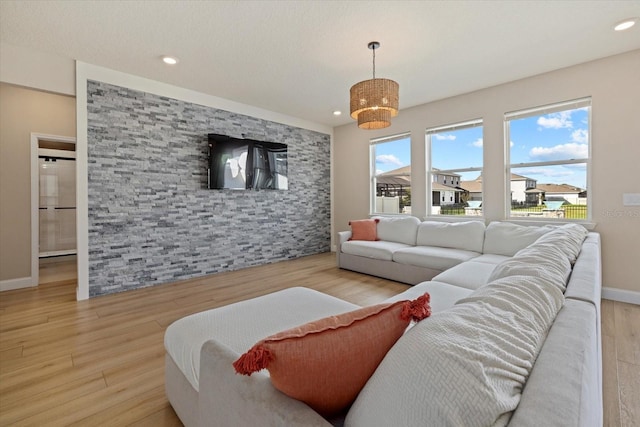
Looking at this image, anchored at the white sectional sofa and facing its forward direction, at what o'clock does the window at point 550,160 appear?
The window is roughly at 4 o'clock from the white sectional sofa.

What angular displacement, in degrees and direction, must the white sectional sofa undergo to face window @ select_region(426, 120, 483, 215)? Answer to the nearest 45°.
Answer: approximately 90° to its right

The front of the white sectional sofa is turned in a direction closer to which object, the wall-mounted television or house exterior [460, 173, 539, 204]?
the wall-mounted television

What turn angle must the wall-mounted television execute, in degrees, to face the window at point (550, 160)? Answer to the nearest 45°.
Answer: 0° — it already faces it

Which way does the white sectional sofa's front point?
to the viewer's left

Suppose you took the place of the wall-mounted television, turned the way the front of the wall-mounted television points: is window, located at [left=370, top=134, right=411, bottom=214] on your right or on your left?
on your left

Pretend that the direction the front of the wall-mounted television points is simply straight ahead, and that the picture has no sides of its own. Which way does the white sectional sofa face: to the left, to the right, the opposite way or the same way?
the opposite way

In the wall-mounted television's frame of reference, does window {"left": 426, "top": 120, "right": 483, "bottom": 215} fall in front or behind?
in front

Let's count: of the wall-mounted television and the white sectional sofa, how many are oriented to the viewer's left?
1

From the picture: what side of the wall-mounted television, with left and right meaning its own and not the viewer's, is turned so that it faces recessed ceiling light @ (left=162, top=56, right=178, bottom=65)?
right

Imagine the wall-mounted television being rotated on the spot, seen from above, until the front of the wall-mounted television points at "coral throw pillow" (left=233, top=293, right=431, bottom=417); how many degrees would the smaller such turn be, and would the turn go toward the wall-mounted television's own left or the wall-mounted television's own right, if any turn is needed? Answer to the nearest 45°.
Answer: approximately 45° to the wall-mounted television's own right

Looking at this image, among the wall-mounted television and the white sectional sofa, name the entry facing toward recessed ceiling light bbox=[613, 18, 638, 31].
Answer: the wall-mounted television

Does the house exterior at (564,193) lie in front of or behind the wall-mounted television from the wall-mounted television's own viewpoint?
in front
